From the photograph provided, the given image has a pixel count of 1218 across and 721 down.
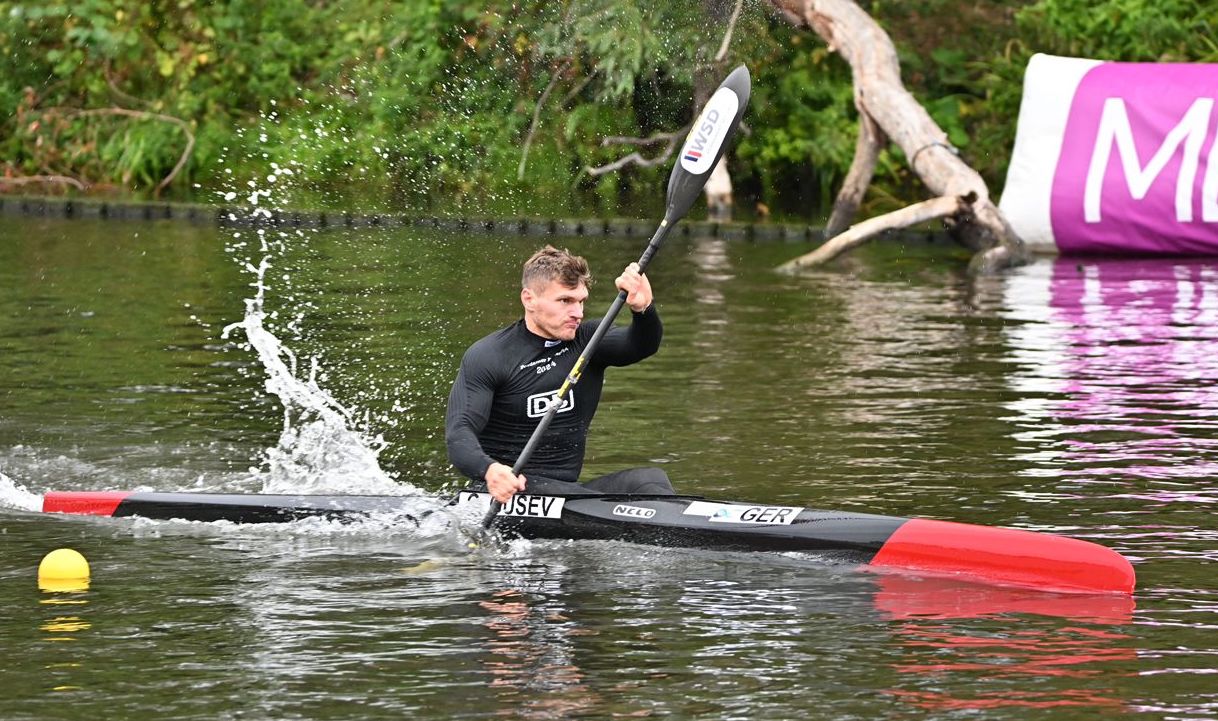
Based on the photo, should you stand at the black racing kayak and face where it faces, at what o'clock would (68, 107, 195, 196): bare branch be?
The bare branch is roughly at 7 o'clock from the black racing kayak.

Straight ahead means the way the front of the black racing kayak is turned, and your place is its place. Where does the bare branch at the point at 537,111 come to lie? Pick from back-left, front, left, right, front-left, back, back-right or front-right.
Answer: back-left

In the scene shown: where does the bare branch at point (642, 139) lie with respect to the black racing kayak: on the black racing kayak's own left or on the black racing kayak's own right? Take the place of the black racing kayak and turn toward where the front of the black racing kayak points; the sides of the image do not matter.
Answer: on the black racing kayak's own left

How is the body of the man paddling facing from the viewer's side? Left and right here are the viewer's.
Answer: facing the viewer and to the right of the viewer

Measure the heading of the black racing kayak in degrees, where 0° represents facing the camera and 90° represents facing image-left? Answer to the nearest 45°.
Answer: approximately 315°

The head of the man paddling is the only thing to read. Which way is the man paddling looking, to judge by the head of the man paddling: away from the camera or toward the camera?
toward the camera
